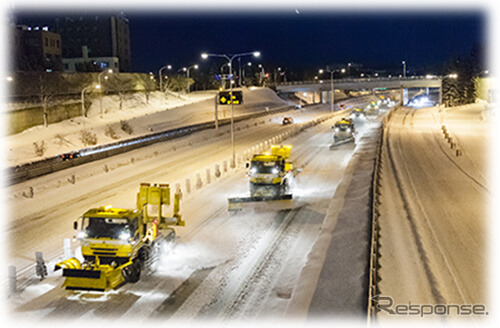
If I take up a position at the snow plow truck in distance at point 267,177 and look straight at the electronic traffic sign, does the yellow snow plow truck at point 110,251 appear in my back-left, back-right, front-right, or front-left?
back-left

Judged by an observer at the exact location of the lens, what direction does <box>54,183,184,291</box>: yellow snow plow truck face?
facing the viewer and to the left of the viewer

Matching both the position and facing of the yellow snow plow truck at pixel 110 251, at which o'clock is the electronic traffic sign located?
The electronic traffic sign is roughly at 5 o'clock from the yellow snow plow truck.

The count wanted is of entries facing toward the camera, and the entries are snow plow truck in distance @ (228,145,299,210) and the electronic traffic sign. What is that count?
2

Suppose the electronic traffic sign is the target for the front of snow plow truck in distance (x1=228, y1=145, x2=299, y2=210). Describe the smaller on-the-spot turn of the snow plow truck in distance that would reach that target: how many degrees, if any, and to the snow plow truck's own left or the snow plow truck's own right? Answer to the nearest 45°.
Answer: approximately 180°

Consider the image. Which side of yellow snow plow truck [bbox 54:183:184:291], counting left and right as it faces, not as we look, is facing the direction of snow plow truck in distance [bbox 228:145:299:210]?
back

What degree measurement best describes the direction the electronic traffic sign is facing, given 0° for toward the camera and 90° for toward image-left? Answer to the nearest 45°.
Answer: approximately 0°

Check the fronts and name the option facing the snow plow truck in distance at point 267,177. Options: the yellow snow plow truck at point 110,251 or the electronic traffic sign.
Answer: the electronic traffic sign

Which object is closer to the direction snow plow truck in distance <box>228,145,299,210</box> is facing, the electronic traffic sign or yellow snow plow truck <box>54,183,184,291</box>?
the yellow snow plow truck

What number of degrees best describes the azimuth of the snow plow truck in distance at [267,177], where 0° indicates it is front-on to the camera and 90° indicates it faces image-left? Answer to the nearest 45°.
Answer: approximately 0°

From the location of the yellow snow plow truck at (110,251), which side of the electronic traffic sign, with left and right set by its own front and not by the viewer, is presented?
front

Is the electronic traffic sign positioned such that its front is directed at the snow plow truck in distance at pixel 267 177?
yes
